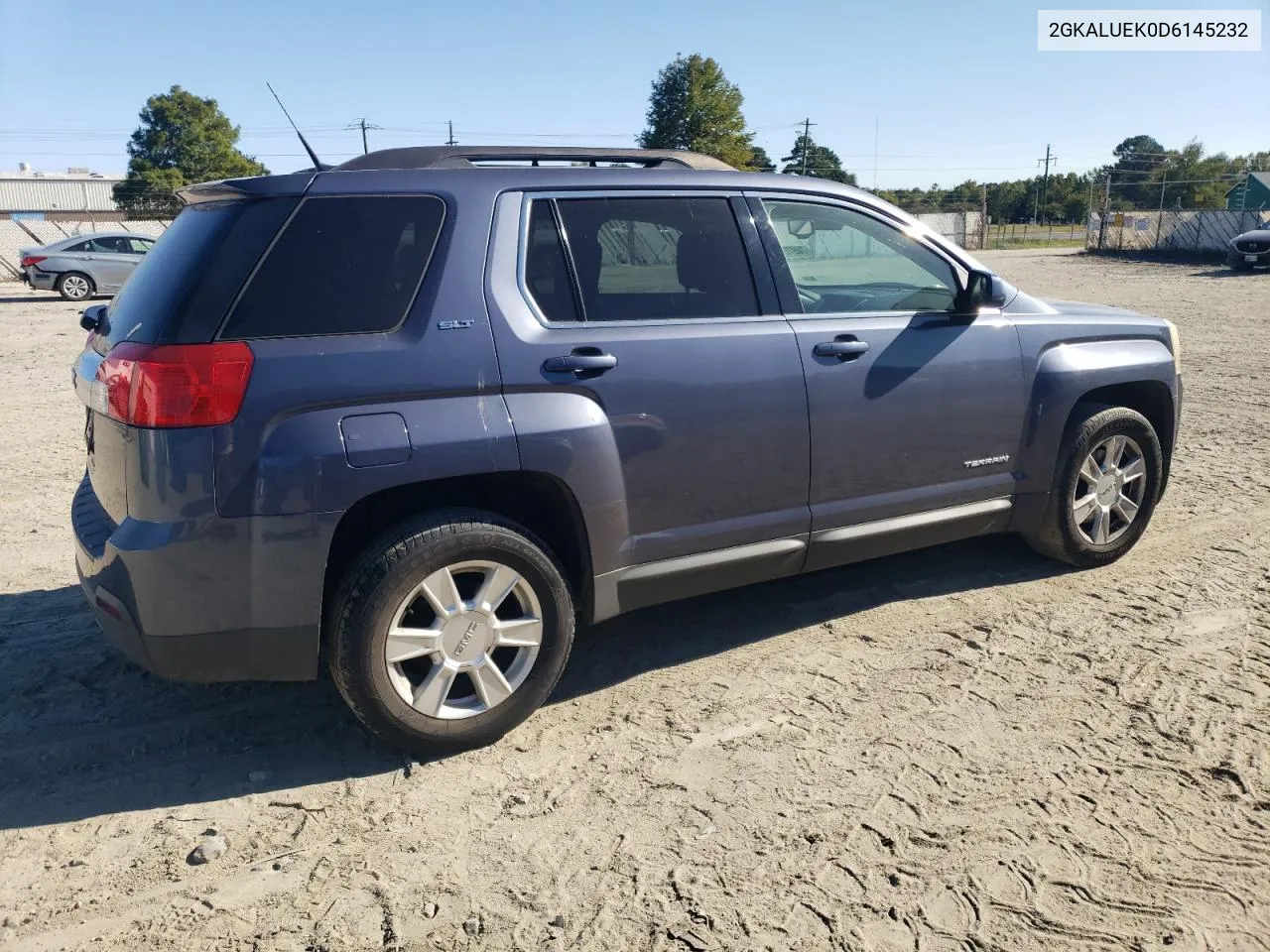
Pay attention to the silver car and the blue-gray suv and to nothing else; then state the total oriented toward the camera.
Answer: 0

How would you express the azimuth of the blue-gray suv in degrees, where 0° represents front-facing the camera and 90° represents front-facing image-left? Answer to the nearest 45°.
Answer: approximately 225°

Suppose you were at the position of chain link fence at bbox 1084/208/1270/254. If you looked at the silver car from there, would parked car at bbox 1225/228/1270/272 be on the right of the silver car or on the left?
left

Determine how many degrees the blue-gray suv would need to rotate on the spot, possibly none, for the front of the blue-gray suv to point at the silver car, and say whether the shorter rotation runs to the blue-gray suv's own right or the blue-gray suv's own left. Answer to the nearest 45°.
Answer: approximately 90° to the blue-gray suv's own left

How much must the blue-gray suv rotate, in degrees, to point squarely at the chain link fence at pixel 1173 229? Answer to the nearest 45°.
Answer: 0° — it already faces it

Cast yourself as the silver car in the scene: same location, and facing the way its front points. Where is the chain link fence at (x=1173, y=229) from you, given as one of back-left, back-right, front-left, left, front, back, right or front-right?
front

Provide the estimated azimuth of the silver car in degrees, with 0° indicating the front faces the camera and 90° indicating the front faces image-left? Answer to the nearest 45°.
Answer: approximately 270°

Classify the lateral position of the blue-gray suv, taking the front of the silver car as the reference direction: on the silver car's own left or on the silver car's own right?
on the silver car's own right

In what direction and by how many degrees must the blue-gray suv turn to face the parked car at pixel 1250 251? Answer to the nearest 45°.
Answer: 0° — it already faces it
